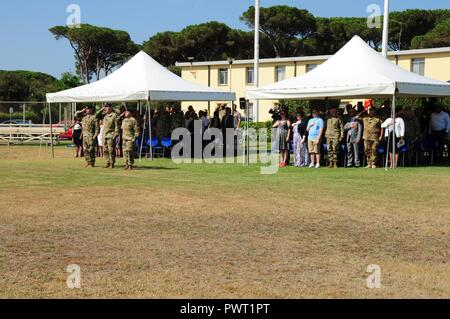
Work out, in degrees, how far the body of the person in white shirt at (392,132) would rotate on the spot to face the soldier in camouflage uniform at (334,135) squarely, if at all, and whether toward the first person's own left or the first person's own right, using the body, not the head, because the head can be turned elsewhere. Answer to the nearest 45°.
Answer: approximately 90° to the first person's own right

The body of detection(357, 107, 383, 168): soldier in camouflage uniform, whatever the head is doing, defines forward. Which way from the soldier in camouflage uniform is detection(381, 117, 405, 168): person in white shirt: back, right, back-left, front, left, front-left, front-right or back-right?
left

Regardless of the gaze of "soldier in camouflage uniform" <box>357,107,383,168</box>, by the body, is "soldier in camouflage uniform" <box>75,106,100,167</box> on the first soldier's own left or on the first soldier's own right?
on the first soldier's own right

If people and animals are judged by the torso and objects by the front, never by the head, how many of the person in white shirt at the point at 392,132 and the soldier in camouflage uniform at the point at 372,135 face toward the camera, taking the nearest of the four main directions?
2

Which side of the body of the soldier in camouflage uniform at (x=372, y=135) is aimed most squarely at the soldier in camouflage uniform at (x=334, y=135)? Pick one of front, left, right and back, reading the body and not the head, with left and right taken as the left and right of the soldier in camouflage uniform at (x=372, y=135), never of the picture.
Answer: right

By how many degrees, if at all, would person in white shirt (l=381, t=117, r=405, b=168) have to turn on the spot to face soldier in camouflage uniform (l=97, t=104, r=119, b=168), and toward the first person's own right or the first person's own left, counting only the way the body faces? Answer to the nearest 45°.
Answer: approximately 90° to the first person's own right

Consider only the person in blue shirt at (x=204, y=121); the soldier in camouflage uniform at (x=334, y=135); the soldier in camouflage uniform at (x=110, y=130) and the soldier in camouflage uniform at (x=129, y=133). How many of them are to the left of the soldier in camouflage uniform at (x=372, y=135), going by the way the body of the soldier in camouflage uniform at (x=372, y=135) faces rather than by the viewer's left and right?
0

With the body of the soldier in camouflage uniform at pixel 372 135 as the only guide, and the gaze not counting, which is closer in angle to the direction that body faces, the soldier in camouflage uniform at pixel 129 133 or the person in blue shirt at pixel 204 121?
the soldier in camouflage uniform

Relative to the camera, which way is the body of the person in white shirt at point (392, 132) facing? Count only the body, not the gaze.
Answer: toward the camera

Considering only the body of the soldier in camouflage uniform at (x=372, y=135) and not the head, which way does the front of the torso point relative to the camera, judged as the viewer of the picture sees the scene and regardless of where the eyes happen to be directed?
toward the camera

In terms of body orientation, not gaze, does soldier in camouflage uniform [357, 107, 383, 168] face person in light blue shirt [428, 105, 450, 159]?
no

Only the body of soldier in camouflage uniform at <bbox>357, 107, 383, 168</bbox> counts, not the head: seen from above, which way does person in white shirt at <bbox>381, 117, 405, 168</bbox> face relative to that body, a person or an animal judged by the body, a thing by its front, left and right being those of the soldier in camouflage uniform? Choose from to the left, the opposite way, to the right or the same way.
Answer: the same way

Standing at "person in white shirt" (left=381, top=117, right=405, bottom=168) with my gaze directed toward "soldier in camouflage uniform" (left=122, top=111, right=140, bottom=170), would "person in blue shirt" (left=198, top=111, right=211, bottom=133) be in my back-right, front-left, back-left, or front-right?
front-right
